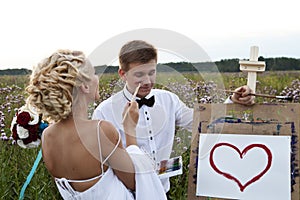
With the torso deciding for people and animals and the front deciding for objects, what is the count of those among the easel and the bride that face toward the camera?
1

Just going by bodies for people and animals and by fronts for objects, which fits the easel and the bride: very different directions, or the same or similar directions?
very different directions

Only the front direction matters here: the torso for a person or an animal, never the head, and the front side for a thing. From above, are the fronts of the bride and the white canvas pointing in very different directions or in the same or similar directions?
very different directions

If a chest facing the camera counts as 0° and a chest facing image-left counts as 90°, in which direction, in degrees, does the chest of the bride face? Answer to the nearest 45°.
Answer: approximately 225°

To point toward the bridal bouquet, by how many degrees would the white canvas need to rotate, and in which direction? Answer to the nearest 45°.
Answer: approximately 90° to its right

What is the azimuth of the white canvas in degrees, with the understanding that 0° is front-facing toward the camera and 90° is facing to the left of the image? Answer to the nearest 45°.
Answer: approximately 0°

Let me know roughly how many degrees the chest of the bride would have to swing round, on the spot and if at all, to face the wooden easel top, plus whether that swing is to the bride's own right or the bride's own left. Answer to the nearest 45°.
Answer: approximately 45° to the bride's own right

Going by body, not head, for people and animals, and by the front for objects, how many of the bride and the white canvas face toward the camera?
1

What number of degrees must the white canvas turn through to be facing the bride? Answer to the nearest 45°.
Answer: approximately 45° to its right

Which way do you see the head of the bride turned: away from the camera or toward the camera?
away from the camera
